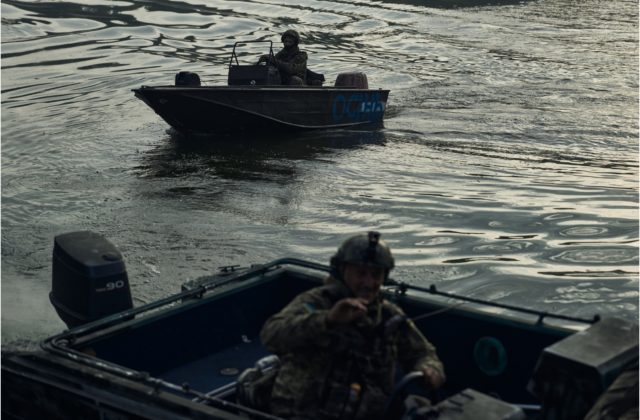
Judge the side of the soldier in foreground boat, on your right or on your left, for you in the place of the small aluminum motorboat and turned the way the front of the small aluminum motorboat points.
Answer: on your left

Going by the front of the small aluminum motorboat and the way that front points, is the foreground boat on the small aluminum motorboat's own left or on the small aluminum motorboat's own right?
on the small aluminum motorboat's own left
